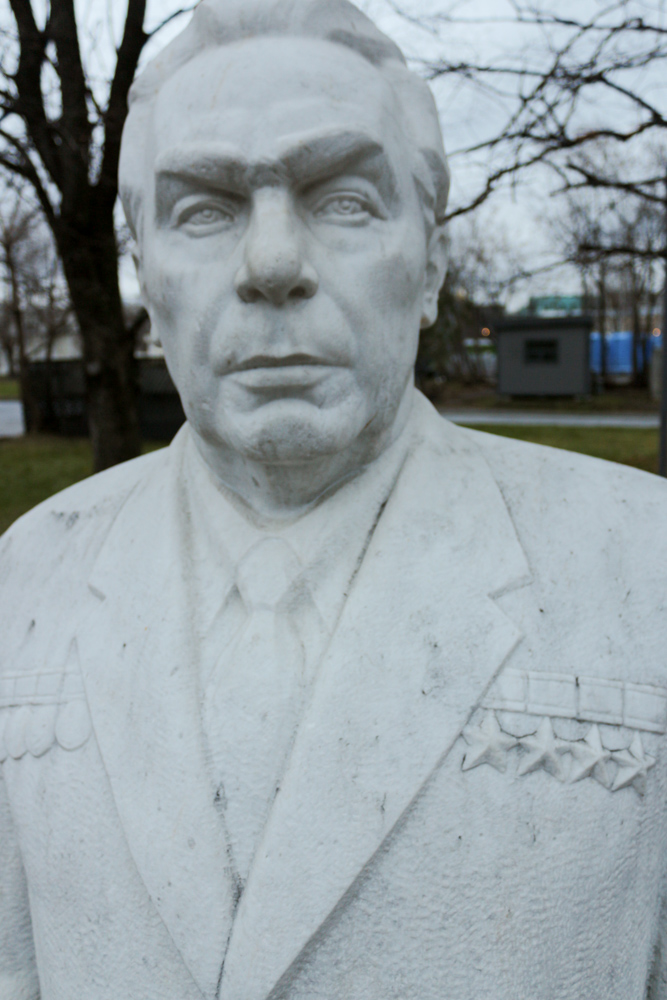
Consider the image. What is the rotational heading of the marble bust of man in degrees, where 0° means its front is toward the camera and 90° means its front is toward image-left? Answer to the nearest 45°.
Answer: approximately 0°

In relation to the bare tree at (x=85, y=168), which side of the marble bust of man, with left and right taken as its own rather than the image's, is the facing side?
back

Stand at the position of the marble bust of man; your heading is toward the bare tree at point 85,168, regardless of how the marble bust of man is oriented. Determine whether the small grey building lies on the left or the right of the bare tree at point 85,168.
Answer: right

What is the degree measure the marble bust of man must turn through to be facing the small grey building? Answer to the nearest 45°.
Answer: approximately 180°
